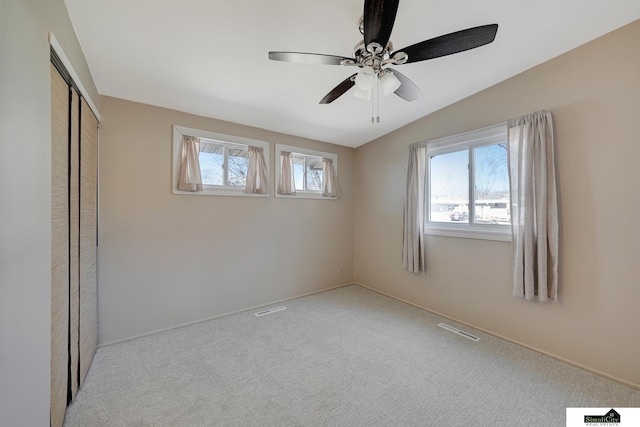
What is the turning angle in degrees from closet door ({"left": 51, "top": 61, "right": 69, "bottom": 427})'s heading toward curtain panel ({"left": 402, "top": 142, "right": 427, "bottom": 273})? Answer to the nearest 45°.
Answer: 0° — it already faces it

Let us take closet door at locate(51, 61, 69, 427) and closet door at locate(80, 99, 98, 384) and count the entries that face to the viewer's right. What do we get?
2

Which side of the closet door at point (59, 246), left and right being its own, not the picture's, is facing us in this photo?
right

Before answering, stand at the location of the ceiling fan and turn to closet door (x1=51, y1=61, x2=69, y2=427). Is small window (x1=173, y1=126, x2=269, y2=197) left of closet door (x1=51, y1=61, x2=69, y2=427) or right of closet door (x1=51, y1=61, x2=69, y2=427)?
right

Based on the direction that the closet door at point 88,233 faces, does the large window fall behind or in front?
in front

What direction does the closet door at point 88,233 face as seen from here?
to the viewer's right

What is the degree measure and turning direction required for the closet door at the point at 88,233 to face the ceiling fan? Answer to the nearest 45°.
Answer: approximately 45° to its right

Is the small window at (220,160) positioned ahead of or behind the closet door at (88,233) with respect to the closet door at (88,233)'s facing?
ahead

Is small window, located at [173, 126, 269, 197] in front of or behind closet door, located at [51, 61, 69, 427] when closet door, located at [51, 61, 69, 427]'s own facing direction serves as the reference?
in front

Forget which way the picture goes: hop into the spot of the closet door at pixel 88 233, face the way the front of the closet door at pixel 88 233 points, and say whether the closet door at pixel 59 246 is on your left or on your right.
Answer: on your right

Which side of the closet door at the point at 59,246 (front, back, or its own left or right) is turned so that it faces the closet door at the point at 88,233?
left
